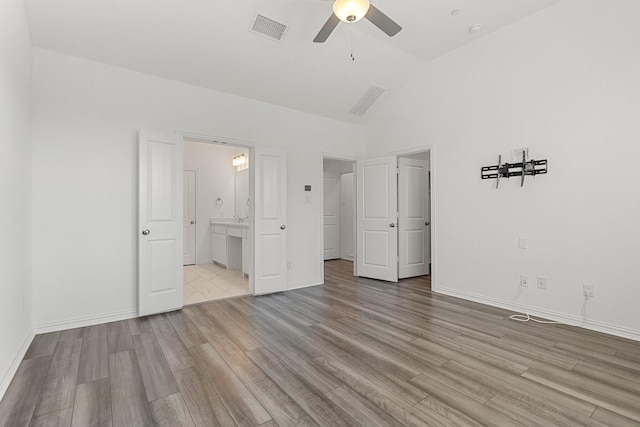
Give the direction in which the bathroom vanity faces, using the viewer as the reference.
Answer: facing the viewer and to the left of the viewer

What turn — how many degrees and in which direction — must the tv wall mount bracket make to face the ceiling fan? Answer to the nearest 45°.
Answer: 0° — it already faces it

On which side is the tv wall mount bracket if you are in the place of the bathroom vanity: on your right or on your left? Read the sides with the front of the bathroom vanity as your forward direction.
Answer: on your left

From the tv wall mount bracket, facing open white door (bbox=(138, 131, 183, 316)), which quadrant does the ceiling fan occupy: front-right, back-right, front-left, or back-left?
front-left

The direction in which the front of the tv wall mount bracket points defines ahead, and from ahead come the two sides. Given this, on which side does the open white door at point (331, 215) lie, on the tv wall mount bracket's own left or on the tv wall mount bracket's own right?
on the tv wall mount bracket's own right

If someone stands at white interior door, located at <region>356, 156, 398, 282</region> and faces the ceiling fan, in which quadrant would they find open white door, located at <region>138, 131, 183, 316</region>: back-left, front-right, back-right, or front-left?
front-right

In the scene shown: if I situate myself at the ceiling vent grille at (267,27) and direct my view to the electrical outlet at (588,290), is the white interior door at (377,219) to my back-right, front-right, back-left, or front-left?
front-left

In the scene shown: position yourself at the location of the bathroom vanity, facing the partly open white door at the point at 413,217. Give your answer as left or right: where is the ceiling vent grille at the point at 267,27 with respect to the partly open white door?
right

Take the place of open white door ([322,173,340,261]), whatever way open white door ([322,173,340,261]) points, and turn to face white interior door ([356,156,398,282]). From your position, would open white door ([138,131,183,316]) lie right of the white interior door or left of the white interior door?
right

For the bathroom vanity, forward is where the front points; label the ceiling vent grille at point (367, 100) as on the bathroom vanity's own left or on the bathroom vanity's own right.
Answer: on the bathroom vanity's own left

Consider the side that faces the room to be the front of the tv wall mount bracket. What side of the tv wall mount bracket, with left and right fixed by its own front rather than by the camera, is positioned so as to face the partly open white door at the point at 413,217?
right

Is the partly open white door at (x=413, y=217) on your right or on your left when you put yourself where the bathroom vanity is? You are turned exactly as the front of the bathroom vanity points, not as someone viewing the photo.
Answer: on your left

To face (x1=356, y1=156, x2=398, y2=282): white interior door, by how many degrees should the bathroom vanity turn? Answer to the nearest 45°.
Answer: approximately 90° to its left

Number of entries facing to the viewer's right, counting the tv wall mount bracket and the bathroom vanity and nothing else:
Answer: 0

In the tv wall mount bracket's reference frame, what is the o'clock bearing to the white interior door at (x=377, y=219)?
The white interior door is roughly at 2 o'clock from the tv wall mount bracket.

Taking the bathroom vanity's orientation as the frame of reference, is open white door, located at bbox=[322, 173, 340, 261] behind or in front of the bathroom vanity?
behind

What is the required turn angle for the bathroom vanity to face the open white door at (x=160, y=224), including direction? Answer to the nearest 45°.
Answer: approximately 45° to its left

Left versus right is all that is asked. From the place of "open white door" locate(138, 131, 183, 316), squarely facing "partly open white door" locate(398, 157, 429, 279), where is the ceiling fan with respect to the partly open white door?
right
